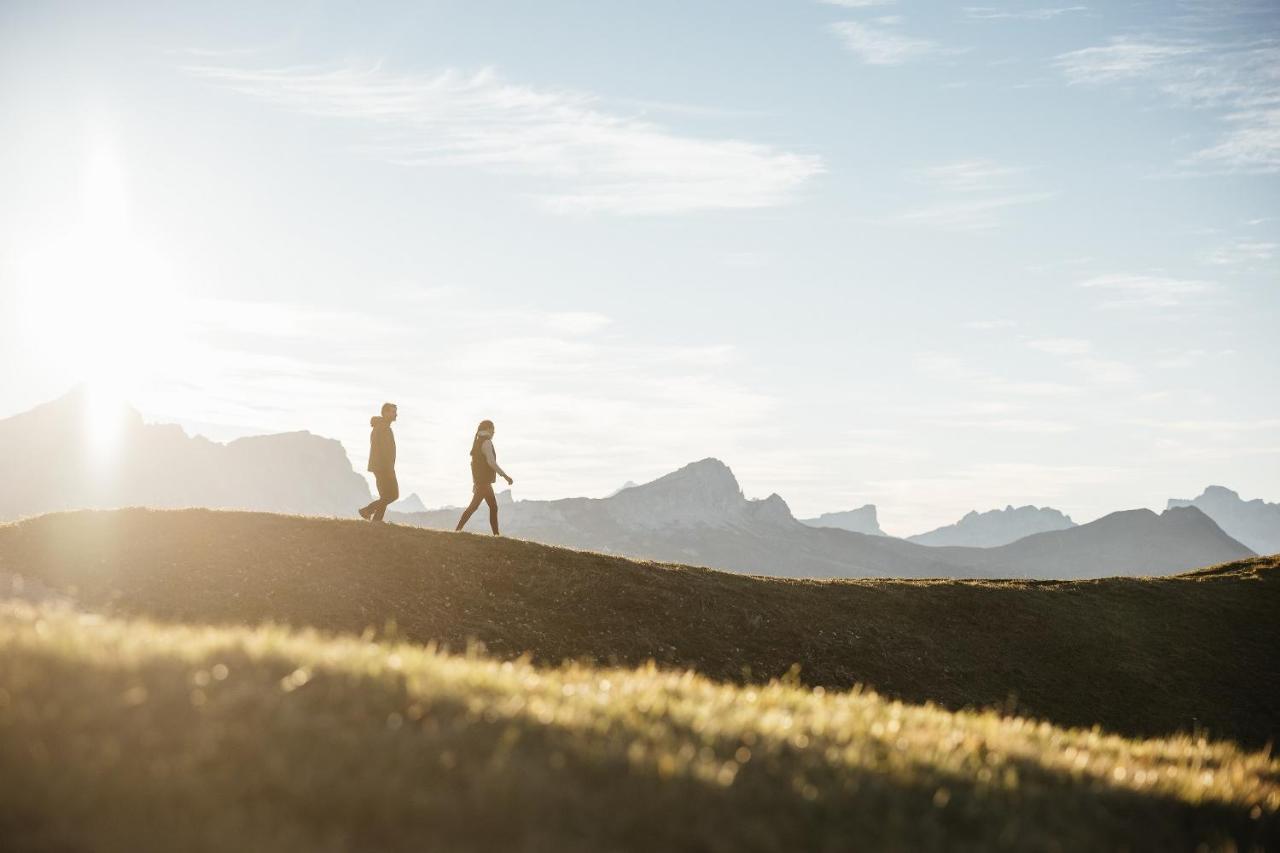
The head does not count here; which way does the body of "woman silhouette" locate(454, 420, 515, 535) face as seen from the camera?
to the viewer's right

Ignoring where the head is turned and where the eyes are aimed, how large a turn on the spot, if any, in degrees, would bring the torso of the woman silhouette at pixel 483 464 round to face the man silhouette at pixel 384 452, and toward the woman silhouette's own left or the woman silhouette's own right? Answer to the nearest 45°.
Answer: approximately 180°

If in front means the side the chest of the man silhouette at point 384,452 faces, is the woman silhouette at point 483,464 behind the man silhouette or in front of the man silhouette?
in front

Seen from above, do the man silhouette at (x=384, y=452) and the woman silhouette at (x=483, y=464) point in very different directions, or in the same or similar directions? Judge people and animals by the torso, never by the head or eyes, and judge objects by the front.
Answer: same or similar directions

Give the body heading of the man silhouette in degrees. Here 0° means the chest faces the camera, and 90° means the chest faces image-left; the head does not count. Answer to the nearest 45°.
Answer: approximately 270°

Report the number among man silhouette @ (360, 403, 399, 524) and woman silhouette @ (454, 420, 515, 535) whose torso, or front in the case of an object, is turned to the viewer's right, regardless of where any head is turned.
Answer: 2
